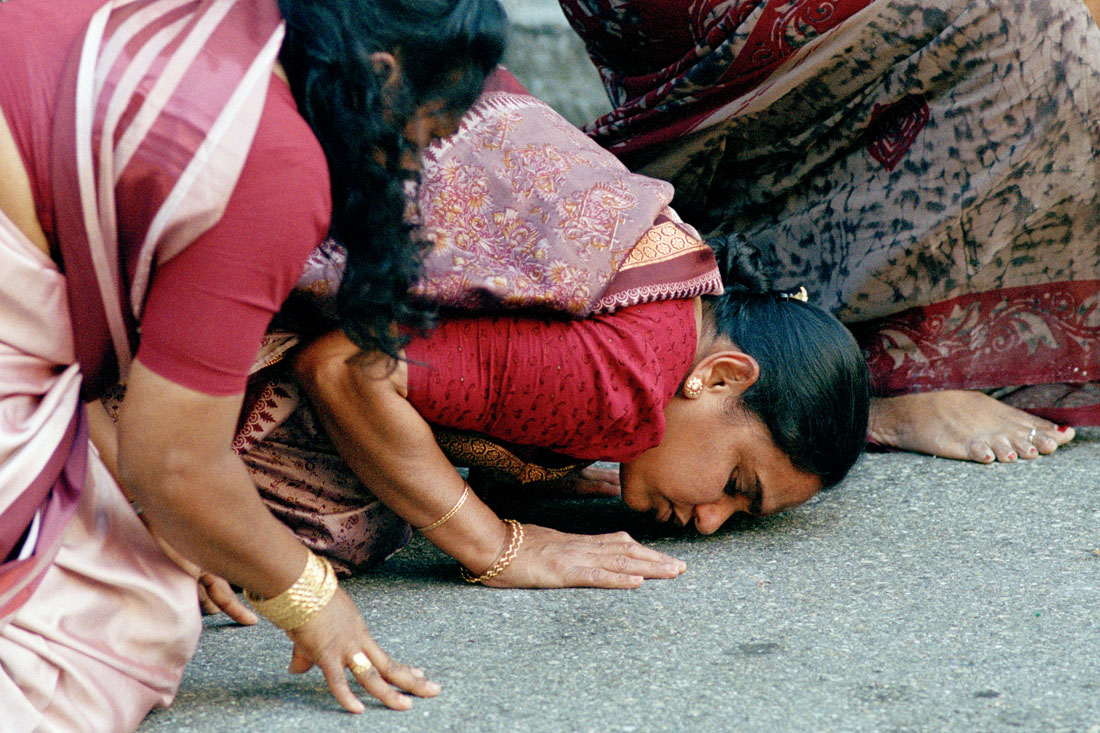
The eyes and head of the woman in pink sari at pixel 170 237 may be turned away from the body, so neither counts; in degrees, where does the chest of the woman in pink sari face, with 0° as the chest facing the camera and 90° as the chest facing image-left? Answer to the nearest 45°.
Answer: approximately 270°

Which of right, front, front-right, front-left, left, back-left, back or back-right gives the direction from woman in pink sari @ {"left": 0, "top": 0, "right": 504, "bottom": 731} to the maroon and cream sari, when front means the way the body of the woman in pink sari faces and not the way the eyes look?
front-left
